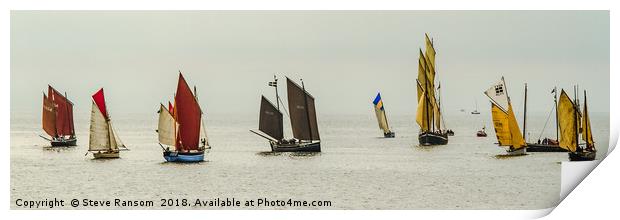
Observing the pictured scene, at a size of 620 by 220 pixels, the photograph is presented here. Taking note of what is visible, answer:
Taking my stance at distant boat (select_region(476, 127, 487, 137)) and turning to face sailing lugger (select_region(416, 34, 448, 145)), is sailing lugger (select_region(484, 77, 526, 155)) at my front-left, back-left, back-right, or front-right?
front-left

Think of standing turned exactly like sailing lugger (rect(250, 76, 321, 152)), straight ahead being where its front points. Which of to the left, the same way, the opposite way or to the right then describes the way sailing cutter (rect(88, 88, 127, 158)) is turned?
the same way
